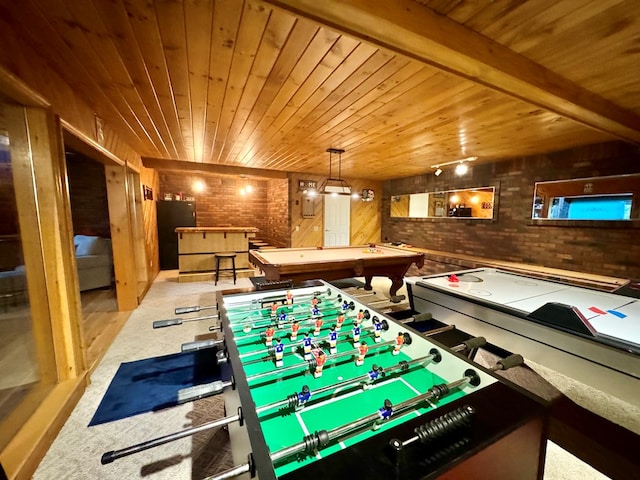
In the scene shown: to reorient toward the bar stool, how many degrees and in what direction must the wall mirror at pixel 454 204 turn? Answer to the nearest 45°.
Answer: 0° — it already faces it

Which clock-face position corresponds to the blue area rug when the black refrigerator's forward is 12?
The blue area rug is roughly at 12 o'clock from the black refrigerator.

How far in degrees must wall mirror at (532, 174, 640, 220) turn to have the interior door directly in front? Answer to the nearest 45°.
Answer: approximately 45° to its right

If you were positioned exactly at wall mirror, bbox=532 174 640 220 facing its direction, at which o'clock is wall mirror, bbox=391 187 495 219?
wall mirror, bbox=391 187 495 219 is roughly at 2 o'clock from wall mirror, bbox=532 174 640 220.

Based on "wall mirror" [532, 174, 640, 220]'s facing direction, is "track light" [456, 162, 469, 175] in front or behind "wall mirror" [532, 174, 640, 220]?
in front

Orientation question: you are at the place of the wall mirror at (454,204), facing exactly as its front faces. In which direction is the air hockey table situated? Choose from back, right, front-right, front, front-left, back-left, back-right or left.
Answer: front-left

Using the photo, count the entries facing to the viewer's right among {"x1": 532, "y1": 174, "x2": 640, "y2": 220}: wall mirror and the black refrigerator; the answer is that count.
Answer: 0

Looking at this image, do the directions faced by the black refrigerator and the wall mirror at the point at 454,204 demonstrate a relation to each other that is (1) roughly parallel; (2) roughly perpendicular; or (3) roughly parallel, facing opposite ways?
roughly perpendicular

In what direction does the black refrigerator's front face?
toward the camera

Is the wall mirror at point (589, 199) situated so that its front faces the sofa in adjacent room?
yes

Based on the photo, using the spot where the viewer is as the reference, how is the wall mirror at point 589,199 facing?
facing the viewer and to the left of the viewer

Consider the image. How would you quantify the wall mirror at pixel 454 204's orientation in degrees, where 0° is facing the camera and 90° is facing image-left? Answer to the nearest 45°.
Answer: approximately 45°

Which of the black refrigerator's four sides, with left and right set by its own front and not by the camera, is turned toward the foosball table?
front

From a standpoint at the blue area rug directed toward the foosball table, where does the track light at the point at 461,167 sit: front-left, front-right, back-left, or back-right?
front-left

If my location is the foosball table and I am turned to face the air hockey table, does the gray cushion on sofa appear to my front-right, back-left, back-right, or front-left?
back-left

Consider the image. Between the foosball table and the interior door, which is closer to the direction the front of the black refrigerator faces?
the foosball table

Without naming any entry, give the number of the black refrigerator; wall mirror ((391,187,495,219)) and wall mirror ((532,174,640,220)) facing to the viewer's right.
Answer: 0
